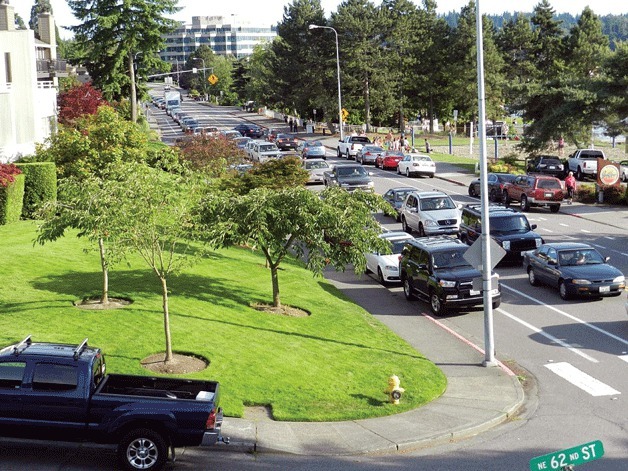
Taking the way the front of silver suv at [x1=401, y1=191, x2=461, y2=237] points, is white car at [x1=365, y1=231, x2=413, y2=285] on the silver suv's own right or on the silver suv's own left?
on the silver suv's own right

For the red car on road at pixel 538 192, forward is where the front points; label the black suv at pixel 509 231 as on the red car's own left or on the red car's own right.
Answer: on the red car's own left

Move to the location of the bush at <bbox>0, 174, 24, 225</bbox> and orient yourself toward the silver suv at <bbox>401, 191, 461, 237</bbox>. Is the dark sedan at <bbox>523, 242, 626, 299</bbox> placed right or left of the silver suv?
right

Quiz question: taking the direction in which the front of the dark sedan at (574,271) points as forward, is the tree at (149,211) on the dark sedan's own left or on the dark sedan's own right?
on the dark sedan's own right

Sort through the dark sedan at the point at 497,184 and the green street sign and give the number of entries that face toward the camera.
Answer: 1

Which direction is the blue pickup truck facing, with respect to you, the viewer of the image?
facing to the left of the viewer

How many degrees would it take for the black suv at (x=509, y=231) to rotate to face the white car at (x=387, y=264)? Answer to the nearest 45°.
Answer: approximately 90° to its right

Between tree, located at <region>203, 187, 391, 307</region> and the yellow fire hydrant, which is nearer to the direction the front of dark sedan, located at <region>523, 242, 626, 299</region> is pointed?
the yellow fire hydrant

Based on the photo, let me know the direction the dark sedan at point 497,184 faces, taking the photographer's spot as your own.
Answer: facing away from the viewer and to the left of the viewer

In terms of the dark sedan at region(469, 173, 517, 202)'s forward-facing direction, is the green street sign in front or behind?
behind
